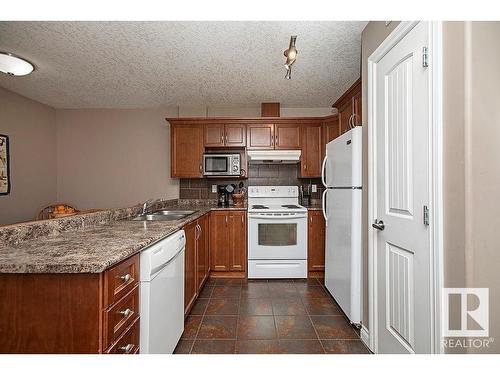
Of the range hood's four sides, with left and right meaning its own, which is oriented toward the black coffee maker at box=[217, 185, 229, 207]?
right

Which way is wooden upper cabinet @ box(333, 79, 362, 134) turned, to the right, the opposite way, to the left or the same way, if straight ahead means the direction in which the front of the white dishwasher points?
the opposite way

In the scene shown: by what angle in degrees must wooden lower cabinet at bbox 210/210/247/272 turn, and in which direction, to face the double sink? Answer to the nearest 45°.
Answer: approximately 45° to its right

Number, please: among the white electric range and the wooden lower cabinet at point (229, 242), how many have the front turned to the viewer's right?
0

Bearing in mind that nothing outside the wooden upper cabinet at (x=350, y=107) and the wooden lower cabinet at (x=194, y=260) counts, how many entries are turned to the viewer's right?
1

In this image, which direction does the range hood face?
toward the camera

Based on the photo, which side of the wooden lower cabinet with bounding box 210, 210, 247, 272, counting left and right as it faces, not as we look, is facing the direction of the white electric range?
left

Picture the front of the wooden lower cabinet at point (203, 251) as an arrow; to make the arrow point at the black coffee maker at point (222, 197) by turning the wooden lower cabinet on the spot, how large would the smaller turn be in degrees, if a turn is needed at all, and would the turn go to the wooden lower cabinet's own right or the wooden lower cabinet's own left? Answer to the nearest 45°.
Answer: approximately 90° to the wooden lower cabinet's own left

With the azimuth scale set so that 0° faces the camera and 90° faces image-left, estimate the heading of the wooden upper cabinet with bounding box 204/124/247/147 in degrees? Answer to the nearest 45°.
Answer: approximately 0°

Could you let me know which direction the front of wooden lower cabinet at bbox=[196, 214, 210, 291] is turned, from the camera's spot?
facing to the right of the viewer

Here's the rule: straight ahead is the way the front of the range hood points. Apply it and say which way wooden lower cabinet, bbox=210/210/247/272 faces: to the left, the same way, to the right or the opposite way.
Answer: the same way

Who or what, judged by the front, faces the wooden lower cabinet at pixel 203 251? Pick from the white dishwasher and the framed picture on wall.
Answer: the framed picture on wall

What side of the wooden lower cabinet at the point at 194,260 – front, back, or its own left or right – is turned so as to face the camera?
right

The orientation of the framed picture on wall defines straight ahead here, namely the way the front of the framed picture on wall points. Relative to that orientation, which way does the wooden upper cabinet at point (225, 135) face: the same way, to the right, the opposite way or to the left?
to the right

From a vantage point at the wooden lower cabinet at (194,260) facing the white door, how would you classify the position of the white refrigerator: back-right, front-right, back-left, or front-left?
front-left

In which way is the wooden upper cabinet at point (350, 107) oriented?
to the viewer's left

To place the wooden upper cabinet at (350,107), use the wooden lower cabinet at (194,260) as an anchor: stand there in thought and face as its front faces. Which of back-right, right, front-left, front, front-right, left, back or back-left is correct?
front

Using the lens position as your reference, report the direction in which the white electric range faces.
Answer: facing the viewer
